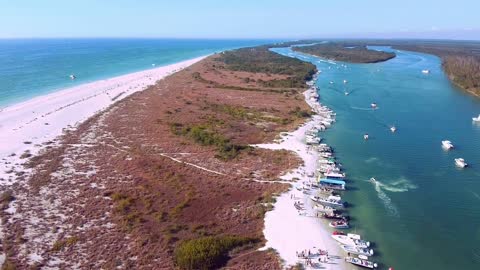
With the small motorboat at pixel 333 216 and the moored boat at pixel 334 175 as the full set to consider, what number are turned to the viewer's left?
2

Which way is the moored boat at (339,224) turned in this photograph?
to the viewer's left

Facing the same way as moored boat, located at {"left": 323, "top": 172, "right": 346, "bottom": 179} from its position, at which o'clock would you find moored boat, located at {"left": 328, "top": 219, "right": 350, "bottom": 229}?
moored boat, located at {"left": 328, "top": 219, "right": 350, "bottom": 229} is roughly at 9 o'clock from moored boat, located at {"left": 323, "top": 172, "right": 346, "bottom": 179}.

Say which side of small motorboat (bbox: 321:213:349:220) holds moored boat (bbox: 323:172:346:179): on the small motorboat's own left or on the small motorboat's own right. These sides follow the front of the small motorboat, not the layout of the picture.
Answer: on the small motorboat's own right

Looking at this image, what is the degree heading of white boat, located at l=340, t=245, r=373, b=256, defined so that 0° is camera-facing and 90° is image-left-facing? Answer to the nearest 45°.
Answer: approximately 90°

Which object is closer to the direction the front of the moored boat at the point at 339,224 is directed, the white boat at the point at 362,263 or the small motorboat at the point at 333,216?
the small motorboat

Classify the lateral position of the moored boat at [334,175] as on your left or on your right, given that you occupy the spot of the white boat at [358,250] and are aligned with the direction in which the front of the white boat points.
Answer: on your right

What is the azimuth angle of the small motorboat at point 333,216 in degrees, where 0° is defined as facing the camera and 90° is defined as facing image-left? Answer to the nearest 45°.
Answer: approximately 90°

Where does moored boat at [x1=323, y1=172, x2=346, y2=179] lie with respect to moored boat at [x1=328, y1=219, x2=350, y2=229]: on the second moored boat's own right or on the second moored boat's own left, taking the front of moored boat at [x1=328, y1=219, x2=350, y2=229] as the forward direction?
on the second moored boat's own right

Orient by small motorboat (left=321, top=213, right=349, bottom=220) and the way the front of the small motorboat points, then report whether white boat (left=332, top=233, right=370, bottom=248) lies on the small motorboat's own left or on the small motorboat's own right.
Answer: on the small motorboat's own left
